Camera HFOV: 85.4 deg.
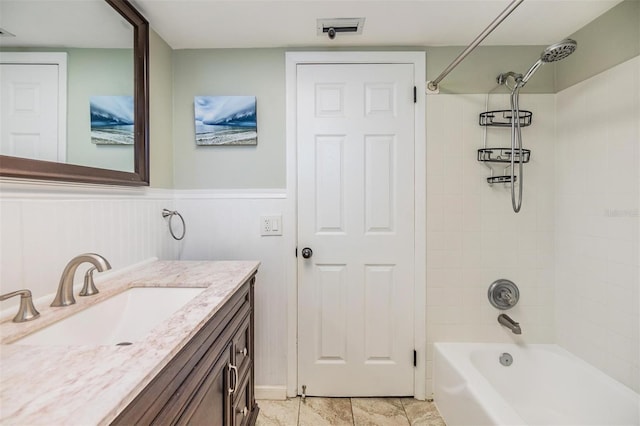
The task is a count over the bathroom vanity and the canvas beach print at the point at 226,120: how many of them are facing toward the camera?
1

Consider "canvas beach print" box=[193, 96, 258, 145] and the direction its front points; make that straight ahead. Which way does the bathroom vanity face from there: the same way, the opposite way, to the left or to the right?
to the left

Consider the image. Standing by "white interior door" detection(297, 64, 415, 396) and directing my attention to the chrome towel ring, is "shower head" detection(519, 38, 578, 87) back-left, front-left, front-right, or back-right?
back-left

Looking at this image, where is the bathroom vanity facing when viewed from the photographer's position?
facing to the right of the viewer

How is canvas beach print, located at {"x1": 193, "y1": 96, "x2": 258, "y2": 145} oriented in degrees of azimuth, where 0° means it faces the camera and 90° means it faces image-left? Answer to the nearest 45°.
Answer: approximately 0°

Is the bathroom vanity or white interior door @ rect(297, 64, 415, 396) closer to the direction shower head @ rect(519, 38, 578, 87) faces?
the bathroom vanity

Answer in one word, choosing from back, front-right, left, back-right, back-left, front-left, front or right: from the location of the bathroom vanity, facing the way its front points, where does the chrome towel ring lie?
left
